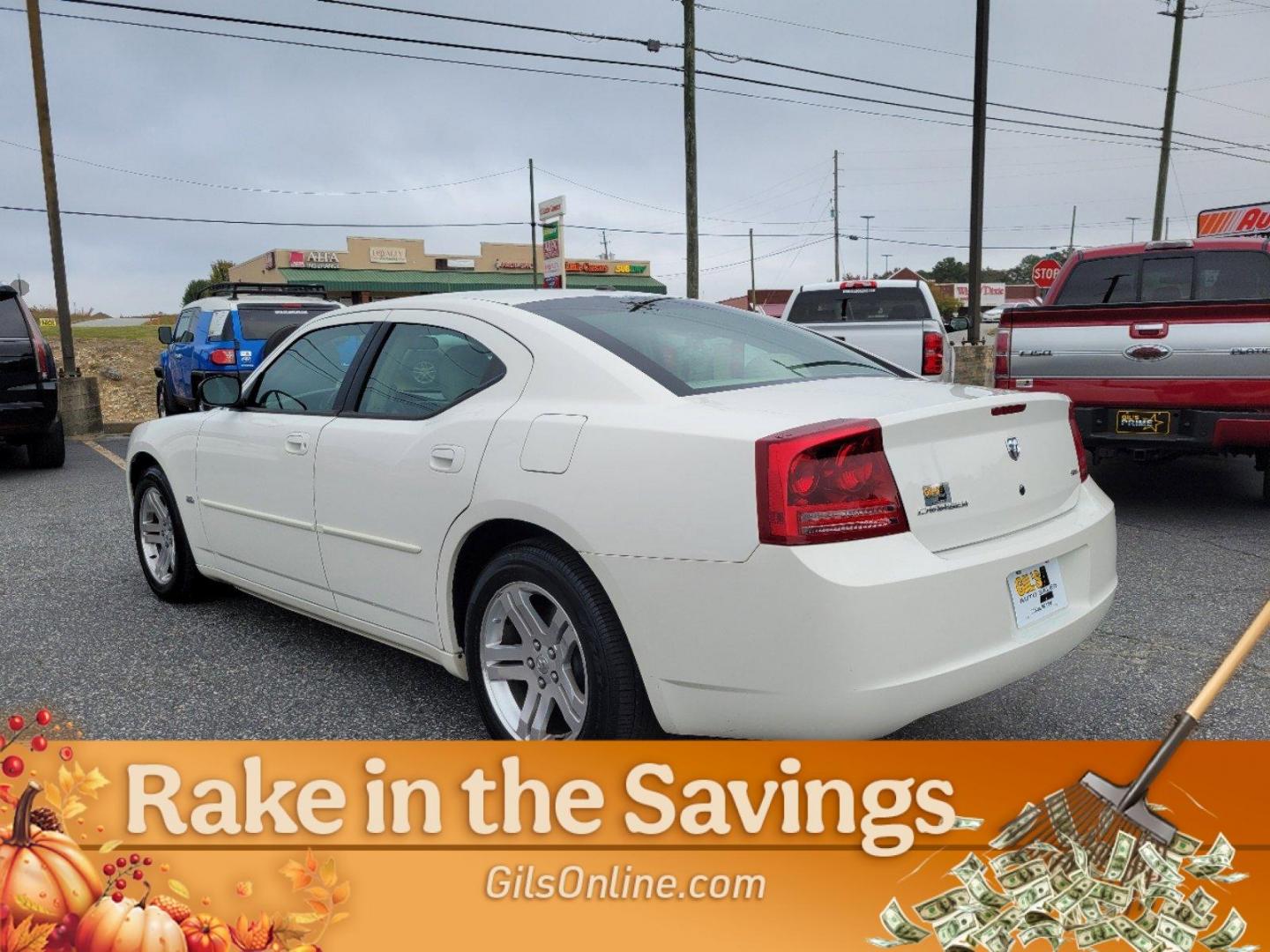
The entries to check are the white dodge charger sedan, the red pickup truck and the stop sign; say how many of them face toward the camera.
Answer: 1

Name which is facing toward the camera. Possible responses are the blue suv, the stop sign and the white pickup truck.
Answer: the stop sign

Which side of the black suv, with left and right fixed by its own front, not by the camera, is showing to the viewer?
back

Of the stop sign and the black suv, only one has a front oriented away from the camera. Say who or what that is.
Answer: the black suv

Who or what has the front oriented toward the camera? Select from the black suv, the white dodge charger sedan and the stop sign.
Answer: the stop sign

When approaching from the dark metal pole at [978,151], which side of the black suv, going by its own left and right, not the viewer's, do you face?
right

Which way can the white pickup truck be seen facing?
away from the camera

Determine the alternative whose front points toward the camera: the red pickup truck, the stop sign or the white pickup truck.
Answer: the stop sign

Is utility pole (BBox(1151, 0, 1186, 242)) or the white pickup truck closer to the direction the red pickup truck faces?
the utility pole

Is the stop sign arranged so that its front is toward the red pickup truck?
yes

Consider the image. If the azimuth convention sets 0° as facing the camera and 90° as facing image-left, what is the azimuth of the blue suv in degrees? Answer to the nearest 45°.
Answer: approximately 135°

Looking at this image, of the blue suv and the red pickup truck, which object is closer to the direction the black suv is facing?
the blue suv

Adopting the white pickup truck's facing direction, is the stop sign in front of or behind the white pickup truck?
in front

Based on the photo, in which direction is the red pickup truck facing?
away from the camera

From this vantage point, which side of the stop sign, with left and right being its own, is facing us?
front
